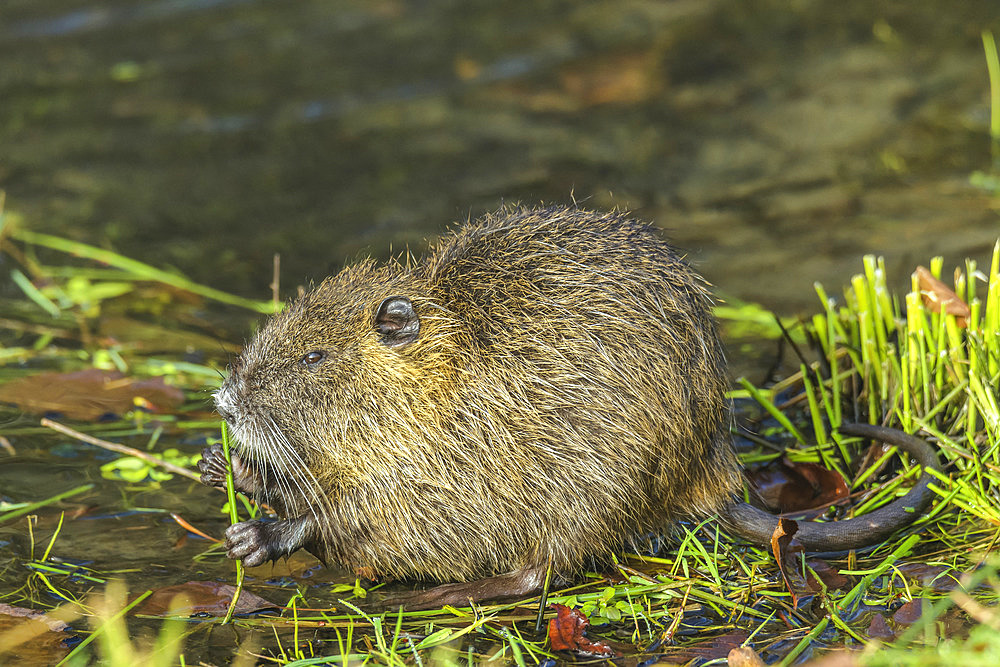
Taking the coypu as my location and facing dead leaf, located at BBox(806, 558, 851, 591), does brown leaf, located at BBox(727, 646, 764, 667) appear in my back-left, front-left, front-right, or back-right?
front-right

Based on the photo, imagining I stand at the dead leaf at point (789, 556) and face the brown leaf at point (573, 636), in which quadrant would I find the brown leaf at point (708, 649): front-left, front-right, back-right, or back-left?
front-left

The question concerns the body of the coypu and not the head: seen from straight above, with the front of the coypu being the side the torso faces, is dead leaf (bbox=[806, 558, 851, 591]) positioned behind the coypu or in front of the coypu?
behind

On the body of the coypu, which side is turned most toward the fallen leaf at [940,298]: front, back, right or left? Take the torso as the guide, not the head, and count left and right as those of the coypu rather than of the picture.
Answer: back

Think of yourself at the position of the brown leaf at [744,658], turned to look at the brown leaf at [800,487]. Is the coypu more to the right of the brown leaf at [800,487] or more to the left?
left

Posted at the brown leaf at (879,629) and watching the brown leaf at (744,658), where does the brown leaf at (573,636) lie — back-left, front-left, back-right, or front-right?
front-right

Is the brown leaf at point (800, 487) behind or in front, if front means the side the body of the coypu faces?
behind

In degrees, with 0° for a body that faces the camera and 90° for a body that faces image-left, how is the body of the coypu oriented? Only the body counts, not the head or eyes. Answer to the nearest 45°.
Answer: approximately 90°

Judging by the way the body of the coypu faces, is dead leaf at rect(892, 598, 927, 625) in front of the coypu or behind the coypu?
behind

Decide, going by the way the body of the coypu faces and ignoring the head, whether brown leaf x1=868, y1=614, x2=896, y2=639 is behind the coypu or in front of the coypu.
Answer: behind

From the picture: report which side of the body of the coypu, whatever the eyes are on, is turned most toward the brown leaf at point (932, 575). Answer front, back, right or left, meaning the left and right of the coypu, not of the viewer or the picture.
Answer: back

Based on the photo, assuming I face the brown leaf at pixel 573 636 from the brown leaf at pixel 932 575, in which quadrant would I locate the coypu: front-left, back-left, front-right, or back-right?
front-right
